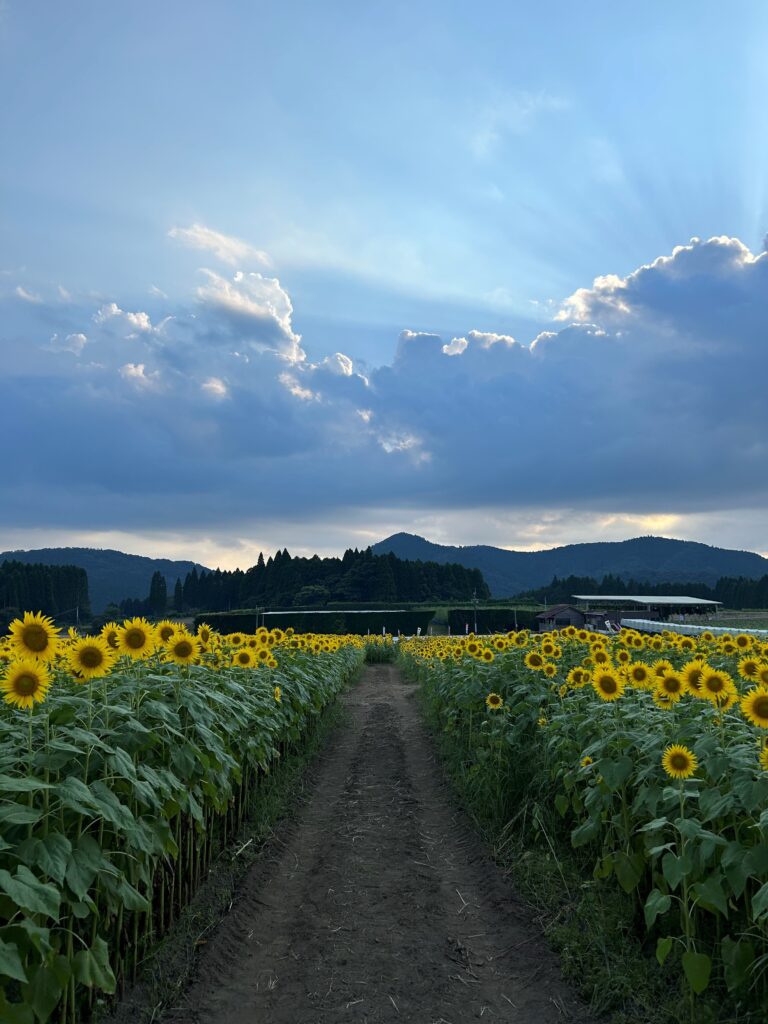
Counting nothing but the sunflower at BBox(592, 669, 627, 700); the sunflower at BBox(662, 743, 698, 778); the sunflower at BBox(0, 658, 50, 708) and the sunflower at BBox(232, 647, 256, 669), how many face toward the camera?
4

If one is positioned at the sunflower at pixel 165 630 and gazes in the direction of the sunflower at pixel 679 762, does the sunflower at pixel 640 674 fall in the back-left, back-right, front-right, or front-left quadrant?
front-left

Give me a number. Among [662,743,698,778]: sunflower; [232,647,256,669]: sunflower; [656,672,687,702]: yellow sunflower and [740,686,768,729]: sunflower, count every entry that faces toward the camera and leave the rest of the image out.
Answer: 4

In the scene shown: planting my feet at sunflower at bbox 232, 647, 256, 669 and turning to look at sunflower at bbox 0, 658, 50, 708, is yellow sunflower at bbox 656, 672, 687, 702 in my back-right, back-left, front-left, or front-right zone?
front-left

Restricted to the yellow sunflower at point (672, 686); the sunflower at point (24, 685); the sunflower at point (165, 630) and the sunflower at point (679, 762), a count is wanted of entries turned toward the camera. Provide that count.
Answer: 4

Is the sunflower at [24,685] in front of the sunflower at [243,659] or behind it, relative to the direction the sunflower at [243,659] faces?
in front

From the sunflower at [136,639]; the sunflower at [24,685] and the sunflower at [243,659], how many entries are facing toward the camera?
3

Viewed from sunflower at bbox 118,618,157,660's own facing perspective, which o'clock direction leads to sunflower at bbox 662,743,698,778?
sunflower at bbox 662,743,698,778 is roughly at 10 o'clock from sunflower at bbox 118,618,157,660.

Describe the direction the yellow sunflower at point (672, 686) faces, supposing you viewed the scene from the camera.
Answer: facing the viewer

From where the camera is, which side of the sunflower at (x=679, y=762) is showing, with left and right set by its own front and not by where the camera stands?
front

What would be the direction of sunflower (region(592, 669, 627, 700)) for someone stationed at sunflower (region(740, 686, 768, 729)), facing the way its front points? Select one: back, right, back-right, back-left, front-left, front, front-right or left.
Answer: back-right

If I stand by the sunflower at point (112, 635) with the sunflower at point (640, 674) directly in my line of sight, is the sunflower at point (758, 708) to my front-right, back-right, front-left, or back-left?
front-right

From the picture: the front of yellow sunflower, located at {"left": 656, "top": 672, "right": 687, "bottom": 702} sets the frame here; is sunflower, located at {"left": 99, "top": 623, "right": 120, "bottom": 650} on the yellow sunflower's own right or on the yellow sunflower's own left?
on the yellow sunflower's own right

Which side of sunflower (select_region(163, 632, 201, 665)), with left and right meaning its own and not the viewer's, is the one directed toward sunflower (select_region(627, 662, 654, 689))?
left

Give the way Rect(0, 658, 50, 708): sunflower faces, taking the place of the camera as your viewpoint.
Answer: facing the viewer
